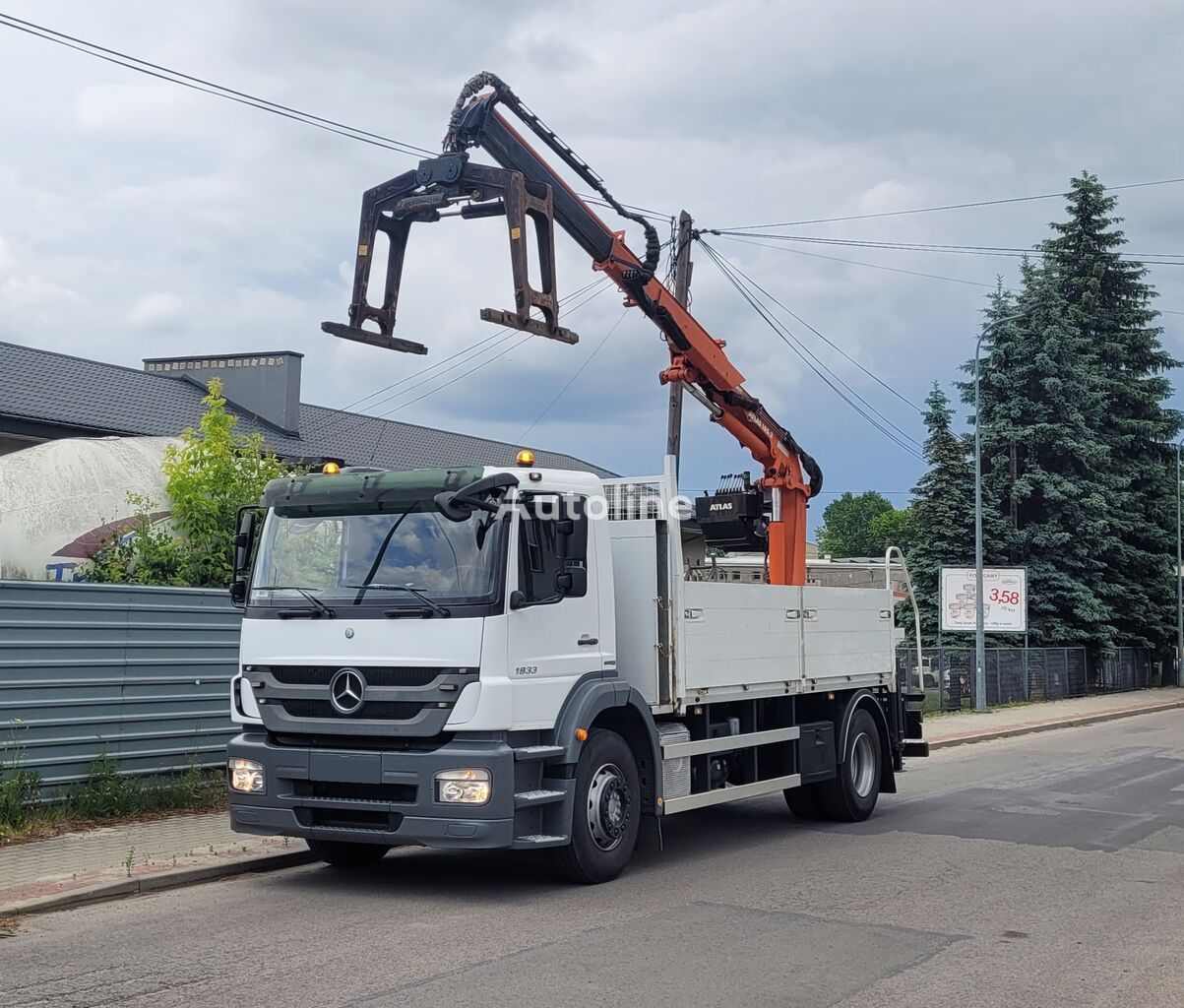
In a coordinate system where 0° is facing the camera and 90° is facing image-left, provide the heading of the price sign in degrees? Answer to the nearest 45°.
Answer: approximately 0°

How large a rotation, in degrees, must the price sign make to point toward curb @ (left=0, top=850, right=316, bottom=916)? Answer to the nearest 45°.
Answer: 0° — it already faces it

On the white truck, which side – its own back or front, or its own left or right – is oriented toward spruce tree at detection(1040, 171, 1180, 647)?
back

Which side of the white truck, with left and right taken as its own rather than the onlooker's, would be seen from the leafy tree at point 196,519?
right

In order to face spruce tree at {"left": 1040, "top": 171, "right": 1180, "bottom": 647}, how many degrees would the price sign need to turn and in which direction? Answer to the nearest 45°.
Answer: approximately 135° to its left

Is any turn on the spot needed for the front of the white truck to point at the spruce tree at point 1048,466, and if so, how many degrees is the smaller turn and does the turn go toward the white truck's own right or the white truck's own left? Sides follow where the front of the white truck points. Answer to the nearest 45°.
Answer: approximately 180°

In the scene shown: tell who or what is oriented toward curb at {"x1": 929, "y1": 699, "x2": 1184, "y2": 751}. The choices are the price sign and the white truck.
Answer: the price sign

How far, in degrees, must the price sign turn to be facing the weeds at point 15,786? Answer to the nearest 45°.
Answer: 0° — it already faces it

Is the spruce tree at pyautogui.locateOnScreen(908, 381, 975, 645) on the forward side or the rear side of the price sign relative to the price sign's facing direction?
on the rear side

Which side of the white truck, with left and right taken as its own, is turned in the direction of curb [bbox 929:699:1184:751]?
back

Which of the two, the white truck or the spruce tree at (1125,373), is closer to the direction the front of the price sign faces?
the white truck

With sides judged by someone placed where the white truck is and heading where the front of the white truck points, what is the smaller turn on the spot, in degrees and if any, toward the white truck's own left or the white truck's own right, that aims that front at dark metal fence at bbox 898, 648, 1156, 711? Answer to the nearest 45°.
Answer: approximately 180°

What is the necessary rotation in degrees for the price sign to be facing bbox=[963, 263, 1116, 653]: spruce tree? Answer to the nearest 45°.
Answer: approximately 180°
